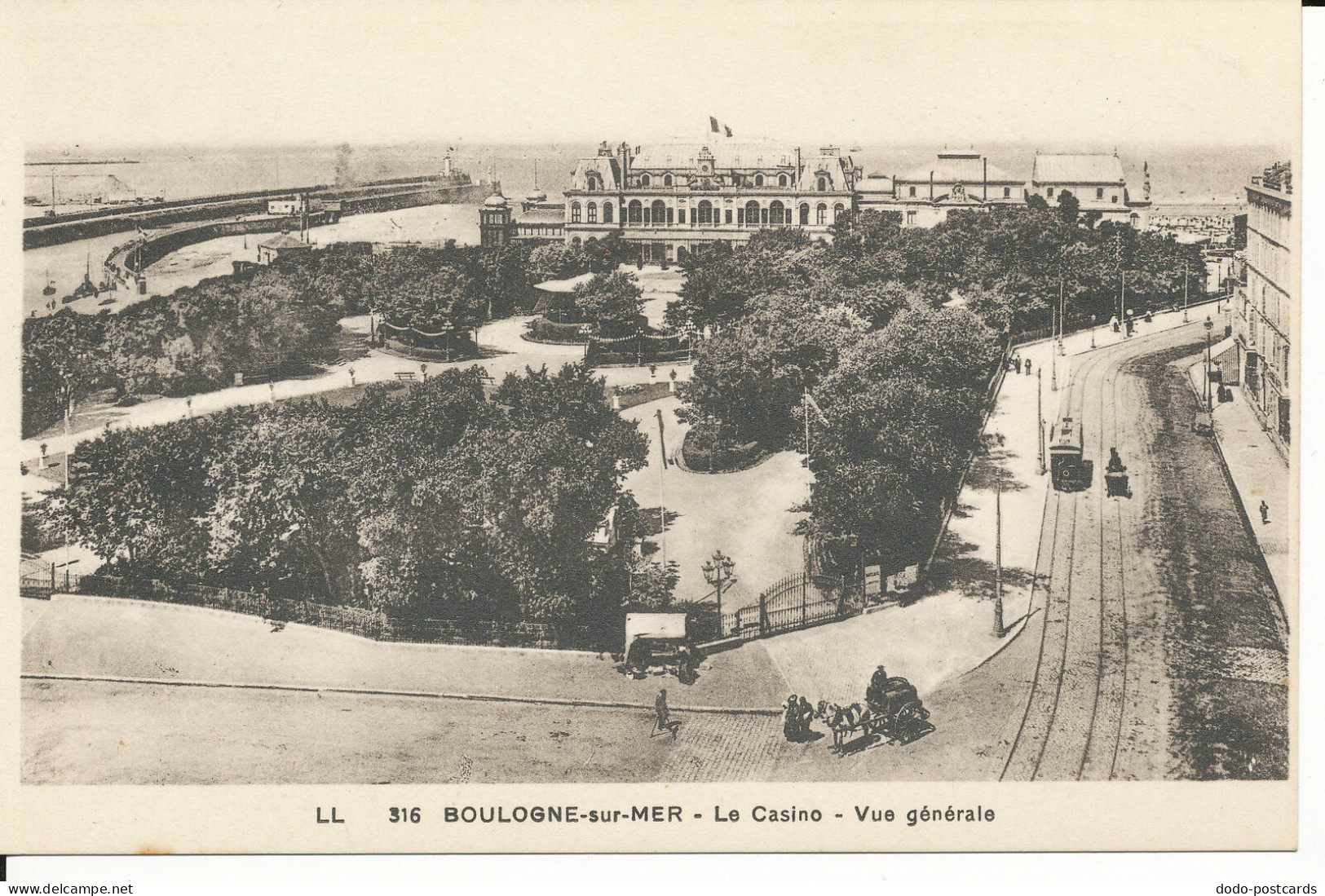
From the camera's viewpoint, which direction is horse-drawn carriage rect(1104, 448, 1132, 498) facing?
away from the camera

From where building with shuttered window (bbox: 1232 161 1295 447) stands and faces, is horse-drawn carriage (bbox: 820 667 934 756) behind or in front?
in front

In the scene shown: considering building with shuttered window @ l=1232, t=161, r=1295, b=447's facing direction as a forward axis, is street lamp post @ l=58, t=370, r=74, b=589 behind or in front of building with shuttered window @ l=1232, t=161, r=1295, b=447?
in front

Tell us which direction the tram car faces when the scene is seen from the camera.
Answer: facing the viewer

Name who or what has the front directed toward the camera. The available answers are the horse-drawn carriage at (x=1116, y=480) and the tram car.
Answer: the tram car

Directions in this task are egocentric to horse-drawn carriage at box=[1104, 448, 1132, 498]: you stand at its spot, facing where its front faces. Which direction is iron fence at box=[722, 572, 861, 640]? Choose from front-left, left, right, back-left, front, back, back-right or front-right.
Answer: back-left

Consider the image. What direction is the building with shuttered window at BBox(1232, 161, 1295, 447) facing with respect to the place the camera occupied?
facing the viewer and to the left of the viewer

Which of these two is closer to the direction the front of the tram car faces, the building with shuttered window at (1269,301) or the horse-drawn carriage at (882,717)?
the horse-drawn carriage

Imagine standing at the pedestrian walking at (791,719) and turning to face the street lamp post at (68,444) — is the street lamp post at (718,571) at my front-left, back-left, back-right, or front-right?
front-right
